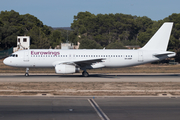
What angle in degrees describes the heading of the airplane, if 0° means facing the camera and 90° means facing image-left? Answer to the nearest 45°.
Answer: approximately 90°
